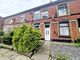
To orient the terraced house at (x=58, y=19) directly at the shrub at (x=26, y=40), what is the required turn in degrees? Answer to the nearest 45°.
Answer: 0° — it already faces it
